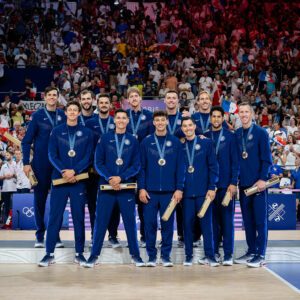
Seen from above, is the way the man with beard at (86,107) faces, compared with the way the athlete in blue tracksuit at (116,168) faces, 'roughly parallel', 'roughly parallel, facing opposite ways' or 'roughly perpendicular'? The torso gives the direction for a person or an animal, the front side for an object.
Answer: roughly parallel

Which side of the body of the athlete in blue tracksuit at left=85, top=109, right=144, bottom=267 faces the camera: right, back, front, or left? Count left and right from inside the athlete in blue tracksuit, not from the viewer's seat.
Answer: front

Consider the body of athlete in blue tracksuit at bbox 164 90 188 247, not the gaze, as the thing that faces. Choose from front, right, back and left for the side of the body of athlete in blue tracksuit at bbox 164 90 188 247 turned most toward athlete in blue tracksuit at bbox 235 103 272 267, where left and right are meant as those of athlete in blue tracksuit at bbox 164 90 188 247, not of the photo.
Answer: left

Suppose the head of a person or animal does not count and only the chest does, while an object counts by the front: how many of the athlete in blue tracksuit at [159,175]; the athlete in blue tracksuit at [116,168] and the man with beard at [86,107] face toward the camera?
3

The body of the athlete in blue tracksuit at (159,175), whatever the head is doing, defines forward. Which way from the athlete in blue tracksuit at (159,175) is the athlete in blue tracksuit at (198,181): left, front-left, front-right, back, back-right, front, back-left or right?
left

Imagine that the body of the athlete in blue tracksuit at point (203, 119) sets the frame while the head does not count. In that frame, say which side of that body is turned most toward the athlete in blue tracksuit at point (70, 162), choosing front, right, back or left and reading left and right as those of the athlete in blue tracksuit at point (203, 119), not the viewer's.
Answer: right

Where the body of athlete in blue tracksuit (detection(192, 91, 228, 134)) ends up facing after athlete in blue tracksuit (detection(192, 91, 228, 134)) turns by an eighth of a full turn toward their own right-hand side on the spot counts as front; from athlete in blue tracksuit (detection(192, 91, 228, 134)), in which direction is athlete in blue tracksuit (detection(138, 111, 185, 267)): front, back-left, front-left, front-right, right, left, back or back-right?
front

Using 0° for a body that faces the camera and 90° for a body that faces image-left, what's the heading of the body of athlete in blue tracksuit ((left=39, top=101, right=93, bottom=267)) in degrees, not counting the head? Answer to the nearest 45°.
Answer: approximately 0°

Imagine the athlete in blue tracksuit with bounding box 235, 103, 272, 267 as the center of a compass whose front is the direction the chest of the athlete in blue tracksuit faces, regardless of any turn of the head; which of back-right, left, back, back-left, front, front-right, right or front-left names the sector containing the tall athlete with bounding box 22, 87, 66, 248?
front-right

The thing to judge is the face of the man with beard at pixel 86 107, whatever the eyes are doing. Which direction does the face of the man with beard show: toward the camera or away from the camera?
toward the camera

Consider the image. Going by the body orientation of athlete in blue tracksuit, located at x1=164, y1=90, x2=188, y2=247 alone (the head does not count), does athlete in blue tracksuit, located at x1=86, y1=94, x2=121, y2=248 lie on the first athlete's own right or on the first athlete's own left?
on the first athlete's own right

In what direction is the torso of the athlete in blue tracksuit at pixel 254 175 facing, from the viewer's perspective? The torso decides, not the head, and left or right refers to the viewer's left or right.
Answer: facing the viewer and to the left of the viewer

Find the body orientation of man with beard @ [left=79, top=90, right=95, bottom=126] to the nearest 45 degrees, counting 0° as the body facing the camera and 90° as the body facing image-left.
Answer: approximately 0°

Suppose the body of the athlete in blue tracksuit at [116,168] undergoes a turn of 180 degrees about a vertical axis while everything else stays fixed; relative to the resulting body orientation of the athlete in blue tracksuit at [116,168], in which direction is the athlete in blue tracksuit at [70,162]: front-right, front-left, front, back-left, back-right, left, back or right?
left

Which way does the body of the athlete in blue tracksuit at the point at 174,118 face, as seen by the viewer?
toward the camera
